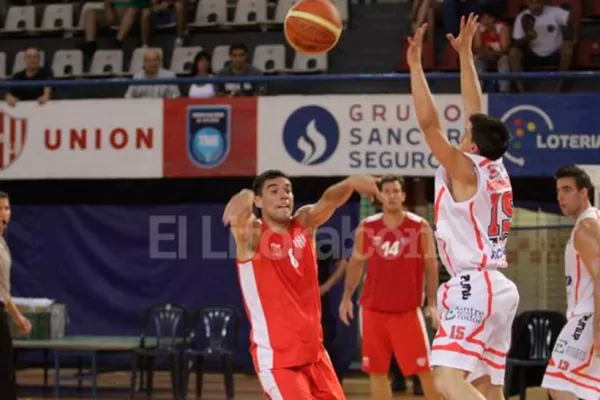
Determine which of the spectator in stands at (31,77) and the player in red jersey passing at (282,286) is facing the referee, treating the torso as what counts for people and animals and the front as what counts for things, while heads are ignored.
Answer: the spectator in stands

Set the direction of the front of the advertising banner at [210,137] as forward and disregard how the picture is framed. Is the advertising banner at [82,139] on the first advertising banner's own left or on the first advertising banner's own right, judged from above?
on the first advertising banner's own right

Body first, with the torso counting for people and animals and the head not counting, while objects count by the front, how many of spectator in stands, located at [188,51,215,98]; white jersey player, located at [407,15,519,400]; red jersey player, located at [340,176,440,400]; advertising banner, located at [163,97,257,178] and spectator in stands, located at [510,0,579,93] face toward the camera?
4

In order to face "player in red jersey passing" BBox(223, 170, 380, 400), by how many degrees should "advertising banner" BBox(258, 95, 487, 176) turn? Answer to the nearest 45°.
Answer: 0° — it already faces them

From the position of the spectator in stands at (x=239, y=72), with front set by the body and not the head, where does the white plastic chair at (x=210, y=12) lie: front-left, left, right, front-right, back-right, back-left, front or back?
back

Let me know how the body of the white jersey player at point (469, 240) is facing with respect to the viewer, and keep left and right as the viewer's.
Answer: facing away from the viewer and to the left of the viewer

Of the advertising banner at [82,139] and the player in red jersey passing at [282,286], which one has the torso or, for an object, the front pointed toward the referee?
the advertising banner

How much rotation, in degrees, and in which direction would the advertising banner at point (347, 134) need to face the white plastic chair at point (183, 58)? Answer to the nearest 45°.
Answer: approximately 135° to its right

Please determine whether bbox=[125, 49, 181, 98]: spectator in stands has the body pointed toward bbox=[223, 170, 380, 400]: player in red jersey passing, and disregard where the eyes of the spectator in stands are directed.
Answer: yes

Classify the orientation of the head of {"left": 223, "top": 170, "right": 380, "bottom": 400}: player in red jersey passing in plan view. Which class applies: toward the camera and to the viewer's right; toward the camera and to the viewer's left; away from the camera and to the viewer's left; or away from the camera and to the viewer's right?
toward the camera and to the viewer's right
